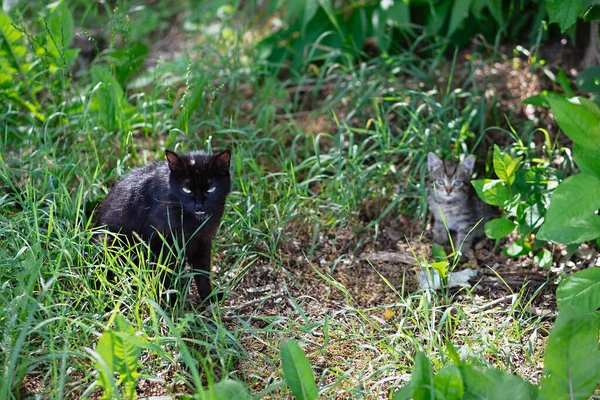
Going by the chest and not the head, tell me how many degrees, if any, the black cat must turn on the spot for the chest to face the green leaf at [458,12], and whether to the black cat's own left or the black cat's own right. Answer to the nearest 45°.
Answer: approximately 90° to the black cat's own left

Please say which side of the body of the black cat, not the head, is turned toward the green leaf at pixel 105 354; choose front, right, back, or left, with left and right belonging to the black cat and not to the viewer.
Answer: right

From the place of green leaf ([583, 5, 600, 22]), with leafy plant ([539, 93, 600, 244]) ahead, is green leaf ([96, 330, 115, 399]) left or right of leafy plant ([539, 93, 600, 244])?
right

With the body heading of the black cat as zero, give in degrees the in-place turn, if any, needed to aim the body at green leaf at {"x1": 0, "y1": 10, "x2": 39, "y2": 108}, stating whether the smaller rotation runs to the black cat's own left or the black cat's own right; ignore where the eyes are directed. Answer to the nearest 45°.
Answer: approximately 135° to the black cat's own left

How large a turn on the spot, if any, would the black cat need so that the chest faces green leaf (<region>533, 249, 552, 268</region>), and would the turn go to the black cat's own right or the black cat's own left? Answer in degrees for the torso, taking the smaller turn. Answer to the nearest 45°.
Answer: approximately 45° to the black cat's own left

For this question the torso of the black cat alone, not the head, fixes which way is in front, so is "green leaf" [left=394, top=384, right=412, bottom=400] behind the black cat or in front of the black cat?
in front

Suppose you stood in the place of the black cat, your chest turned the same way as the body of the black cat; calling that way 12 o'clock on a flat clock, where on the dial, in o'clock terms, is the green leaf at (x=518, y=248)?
The green leaf is roughly at 11 o'clock from the black cat.

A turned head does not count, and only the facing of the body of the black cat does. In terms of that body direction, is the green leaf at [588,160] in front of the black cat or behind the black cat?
in front

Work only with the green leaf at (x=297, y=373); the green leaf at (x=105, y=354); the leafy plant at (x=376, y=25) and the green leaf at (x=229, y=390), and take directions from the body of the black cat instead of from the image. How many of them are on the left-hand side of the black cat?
1
